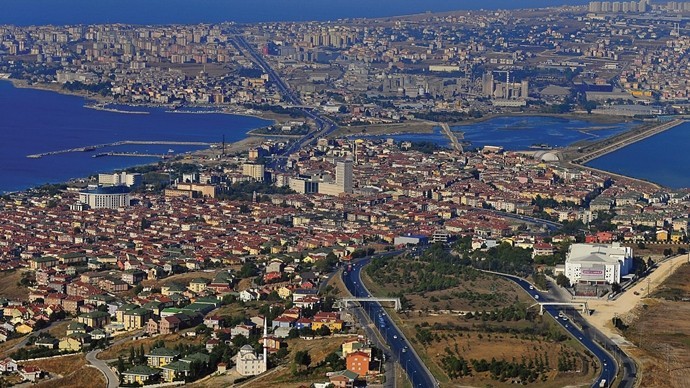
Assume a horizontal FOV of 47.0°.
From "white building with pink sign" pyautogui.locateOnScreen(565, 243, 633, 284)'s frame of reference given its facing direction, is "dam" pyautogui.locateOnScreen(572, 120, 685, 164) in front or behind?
behind

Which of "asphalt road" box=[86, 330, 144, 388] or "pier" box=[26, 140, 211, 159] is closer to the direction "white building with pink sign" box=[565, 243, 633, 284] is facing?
the asphalt road

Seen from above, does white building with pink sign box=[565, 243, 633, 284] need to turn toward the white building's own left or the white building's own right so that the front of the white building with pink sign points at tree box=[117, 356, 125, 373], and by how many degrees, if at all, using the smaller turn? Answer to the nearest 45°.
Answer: approximately 45° to the white building's own right

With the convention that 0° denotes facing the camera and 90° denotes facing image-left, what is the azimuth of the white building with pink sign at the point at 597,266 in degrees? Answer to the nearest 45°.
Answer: approximately 0°

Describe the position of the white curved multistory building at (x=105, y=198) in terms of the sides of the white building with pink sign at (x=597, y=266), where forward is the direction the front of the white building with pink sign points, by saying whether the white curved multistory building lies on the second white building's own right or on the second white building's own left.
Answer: on the second white building's own right

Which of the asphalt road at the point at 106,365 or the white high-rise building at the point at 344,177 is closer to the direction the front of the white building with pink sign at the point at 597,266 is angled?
the asphalt road
